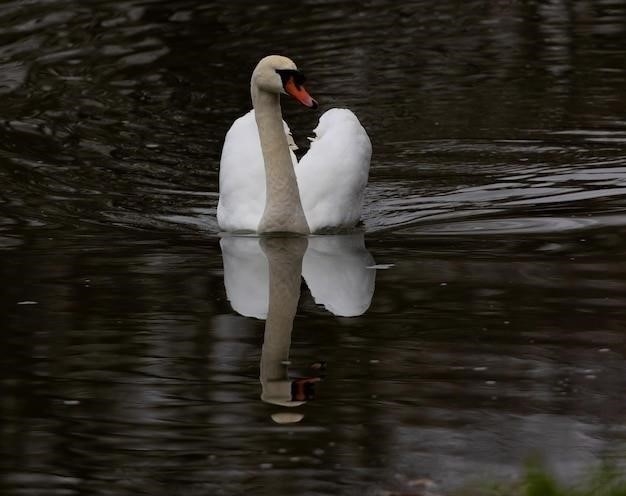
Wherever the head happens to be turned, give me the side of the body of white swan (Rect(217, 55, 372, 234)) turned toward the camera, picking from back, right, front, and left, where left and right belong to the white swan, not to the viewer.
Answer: front
